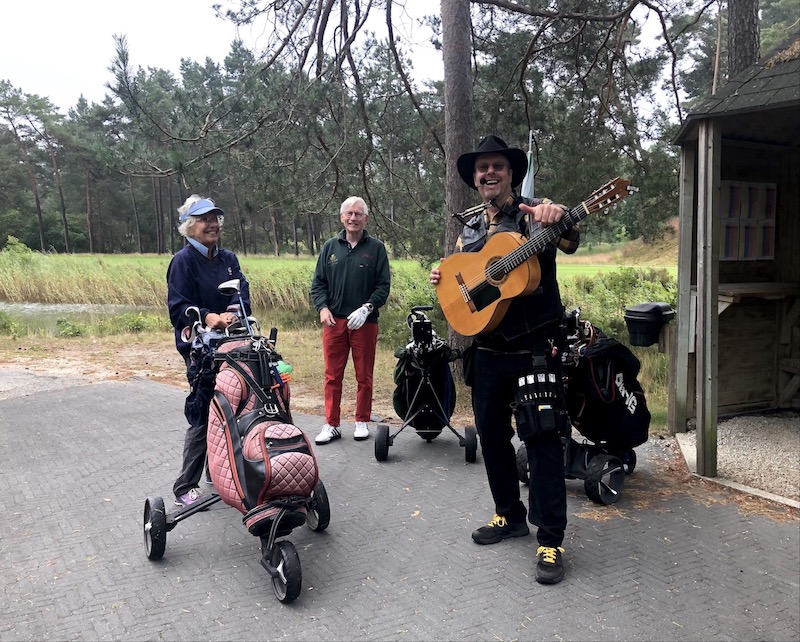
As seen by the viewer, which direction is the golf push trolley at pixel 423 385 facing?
away from the camera

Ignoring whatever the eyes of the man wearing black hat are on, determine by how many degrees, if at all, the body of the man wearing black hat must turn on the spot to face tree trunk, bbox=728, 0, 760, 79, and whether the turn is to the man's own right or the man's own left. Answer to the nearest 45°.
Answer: approximately 135° to the man's own left

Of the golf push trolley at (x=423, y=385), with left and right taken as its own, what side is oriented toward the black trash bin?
right

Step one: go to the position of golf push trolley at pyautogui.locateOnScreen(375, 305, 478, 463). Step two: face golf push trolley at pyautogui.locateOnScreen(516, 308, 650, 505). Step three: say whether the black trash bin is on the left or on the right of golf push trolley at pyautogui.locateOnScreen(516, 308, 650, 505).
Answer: left

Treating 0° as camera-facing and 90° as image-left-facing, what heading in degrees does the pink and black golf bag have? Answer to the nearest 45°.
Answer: approximately 315°

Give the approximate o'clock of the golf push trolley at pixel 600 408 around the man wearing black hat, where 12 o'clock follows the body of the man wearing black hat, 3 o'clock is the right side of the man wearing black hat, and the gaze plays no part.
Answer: The golf push trolley is roughly at 7 o'clock from the man wearing black hat.

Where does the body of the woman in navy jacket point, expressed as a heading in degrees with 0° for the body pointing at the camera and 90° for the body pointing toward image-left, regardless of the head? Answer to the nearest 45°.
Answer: approximately 315°

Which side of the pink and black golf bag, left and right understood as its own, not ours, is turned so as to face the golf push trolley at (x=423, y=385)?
left

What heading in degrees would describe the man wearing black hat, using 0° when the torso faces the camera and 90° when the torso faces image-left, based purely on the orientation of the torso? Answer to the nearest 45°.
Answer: approximately 0°

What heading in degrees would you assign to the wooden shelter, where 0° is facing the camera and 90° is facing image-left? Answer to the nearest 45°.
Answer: approximately 0°
